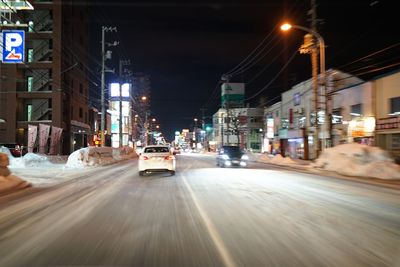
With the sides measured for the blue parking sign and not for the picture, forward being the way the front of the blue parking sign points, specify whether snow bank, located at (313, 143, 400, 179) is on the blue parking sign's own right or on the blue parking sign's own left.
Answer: on the blue parking sign's own left

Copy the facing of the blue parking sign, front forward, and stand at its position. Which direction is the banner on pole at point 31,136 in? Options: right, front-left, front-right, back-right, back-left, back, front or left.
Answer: back

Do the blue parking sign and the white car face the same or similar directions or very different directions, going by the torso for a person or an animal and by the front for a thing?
very different directions

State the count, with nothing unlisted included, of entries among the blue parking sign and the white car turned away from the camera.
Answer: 1

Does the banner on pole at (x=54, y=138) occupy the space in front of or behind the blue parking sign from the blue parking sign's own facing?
behind

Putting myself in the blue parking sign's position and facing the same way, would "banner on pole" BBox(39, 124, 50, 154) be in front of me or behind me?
behind

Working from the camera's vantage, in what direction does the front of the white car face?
facing away from the viewer

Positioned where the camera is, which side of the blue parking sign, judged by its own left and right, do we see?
front
